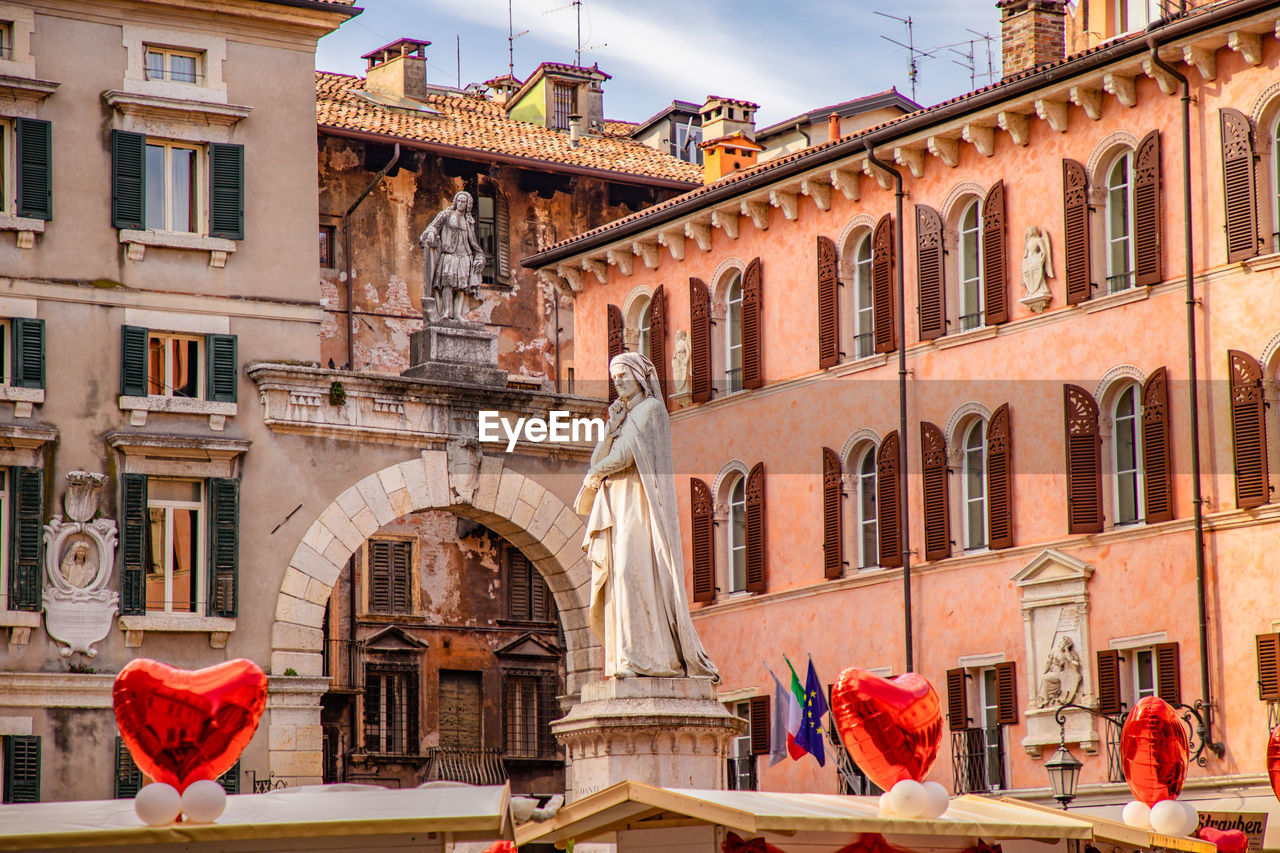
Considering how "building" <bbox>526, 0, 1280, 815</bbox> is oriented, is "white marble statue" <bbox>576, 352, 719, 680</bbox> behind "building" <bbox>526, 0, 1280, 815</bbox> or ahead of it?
ahead

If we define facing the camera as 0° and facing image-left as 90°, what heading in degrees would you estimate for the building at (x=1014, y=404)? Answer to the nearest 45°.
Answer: approximately 45°

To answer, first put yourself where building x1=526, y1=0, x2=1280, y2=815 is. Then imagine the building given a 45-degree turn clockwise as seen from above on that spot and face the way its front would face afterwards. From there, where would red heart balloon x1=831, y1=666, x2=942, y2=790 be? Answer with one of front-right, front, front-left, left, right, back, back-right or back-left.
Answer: left

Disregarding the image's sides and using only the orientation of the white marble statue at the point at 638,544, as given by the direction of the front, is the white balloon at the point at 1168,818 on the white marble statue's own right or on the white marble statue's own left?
on the white marble statue's own left

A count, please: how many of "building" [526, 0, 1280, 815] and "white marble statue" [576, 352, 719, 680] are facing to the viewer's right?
0

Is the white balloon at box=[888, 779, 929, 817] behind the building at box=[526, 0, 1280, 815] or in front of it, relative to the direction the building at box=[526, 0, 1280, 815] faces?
in front

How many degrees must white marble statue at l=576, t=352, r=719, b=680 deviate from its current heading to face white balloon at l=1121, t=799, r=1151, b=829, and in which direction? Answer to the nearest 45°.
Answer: approximately 90° to its left

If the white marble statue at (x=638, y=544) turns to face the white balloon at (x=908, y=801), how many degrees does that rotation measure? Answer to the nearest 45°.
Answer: approximately 45° to its left

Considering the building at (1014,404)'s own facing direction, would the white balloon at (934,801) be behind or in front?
in front

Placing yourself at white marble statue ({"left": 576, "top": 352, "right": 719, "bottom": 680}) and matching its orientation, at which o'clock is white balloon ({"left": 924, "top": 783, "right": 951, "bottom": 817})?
The white balloon is roughly at 10 o'clock from the white marble statue.

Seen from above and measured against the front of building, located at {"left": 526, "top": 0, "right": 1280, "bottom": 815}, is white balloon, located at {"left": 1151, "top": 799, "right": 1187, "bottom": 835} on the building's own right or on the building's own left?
on the building's own left

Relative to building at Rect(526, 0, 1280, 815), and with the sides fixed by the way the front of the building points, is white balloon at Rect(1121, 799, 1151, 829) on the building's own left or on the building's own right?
on the building's own left

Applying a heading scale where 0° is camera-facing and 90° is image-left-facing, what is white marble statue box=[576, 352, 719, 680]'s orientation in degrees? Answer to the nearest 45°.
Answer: approximately 45°
